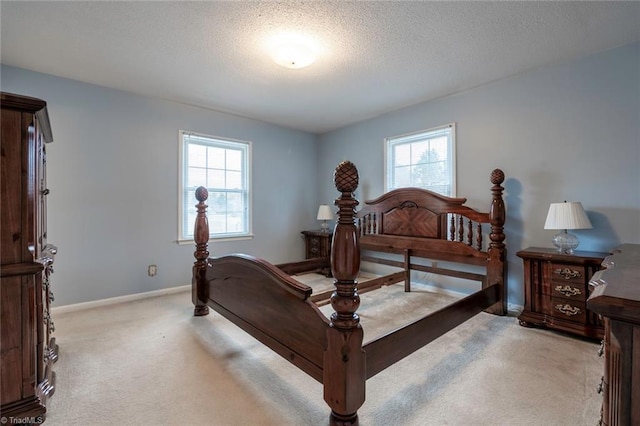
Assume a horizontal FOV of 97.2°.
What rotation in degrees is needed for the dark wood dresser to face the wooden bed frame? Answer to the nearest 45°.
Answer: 0° — it already faces it

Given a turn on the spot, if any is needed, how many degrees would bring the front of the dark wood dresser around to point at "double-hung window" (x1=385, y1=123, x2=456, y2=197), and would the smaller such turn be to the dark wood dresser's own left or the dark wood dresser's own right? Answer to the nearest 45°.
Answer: approximately 45° to the dark wood dresser's own right

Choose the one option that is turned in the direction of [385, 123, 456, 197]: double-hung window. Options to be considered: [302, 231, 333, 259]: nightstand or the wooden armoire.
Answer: the wooden armoire

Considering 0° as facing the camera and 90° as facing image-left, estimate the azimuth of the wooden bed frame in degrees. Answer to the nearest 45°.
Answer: approximately 45°

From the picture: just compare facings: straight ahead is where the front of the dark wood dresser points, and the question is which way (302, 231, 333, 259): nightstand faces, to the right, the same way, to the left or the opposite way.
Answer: to the left

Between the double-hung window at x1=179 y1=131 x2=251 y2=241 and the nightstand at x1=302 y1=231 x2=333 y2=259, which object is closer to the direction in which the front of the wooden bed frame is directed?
the double-hung window

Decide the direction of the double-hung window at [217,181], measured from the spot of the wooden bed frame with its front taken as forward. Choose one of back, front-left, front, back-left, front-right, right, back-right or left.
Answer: right

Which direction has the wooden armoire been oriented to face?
to the viewer's right

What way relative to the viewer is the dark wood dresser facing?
to the viewer's left

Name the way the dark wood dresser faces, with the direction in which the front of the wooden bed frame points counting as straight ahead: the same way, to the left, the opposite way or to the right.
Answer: to the right

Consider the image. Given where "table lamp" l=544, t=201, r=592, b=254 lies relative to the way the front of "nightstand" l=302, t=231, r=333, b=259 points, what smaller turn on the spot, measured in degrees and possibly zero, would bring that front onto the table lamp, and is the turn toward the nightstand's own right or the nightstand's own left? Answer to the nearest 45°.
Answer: approximately 90° to the nightstand's own left

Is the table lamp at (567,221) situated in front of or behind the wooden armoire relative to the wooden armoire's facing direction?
in front
